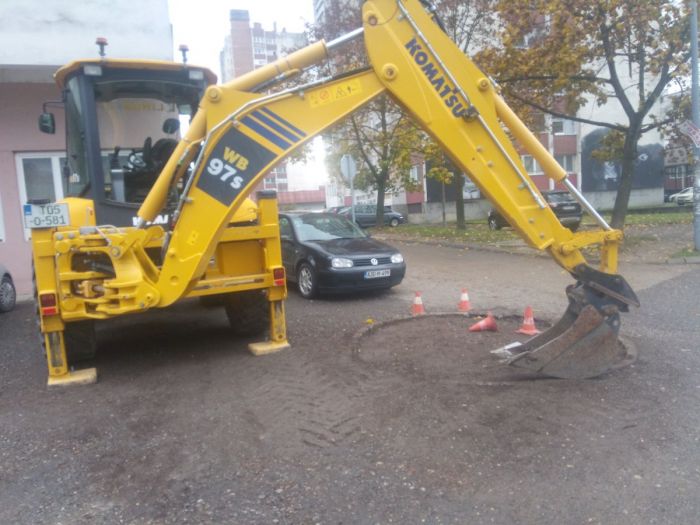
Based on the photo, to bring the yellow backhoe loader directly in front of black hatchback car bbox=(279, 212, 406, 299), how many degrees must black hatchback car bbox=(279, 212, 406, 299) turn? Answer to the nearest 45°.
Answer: approximately 45° to its right

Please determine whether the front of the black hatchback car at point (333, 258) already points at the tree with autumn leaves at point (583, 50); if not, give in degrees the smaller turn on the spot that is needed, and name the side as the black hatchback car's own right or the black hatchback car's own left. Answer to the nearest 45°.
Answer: approximately 90° to the black hatchback car's own left

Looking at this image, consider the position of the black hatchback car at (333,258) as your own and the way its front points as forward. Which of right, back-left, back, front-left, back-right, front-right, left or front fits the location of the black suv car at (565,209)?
left

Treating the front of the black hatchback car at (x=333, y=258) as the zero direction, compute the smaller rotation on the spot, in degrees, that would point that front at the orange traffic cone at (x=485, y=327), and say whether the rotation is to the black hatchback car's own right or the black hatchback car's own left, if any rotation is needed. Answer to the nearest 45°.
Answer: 0° — it already faces it

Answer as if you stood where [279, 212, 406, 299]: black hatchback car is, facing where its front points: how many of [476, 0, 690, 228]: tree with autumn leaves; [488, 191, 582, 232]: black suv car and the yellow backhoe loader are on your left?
2

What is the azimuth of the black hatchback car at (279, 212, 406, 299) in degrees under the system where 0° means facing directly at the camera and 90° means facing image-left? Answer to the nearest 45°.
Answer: approximately 315°

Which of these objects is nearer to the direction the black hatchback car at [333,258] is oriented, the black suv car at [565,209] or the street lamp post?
the street lamp post

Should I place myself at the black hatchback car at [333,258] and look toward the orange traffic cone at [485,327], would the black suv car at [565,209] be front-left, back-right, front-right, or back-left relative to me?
back-left
